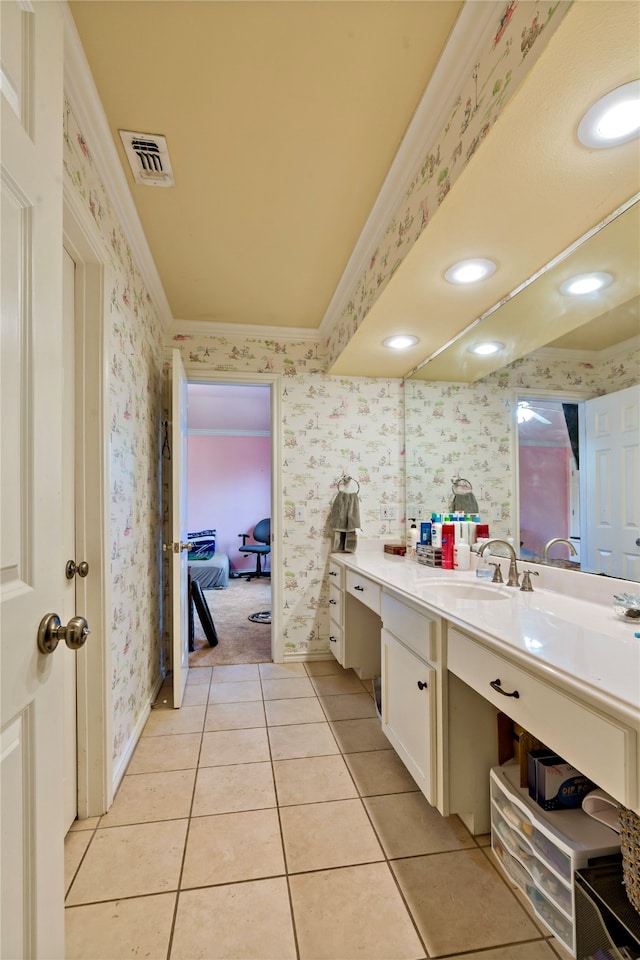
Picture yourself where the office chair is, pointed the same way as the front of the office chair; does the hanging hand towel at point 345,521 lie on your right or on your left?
on your left

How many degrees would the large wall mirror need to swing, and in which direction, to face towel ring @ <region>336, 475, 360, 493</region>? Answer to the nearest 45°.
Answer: approximately 90° to its right

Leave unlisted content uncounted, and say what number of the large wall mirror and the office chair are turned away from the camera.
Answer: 0

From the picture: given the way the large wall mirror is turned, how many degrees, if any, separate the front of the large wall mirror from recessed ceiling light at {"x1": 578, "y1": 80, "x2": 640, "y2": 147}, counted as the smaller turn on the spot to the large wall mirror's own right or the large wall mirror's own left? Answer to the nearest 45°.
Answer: approximately 45° to the large wall mirror's own left

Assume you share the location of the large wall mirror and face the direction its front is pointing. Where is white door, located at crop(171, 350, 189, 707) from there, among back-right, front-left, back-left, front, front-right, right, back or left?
front-right

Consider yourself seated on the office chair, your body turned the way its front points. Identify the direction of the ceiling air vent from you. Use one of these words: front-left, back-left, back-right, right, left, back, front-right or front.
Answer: front-left

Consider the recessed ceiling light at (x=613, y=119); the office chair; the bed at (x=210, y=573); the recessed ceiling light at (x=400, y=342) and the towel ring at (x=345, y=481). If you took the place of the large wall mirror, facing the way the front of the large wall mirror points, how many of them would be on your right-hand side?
4

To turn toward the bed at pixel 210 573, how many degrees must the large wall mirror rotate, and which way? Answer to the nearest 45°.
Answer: approximately 90° to its right

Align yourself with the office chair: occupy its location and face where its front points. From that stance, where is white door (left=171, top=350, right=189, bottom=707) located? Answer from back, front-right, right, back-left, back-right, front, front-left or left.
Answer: front-left

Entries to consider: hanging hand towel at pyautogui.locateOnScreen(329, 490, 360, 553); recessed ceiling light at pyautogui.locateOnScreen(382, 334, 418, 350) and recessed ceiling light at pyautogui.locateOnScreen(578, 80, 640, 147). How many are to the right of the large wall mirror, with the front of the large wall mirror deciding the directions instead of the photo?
2

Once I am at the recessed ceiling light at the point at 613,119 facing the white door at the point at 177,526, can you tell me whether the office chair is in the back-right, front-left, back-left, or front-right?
front-right

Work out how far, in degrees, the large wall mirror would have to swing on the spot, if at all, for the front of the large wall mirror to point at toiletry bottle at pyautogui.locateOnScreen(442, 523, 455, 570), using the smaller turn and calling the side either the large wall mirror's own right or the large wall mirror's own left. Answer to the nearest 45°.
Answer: approximately 90° to the large wall mirror's own right

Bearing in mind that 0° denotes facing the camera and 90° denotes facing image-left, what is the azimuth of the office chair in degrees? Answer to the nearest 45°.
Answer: approximately 45°

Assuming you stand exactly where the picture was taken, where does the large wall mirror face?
facing the viewer and to the left of the viewer
